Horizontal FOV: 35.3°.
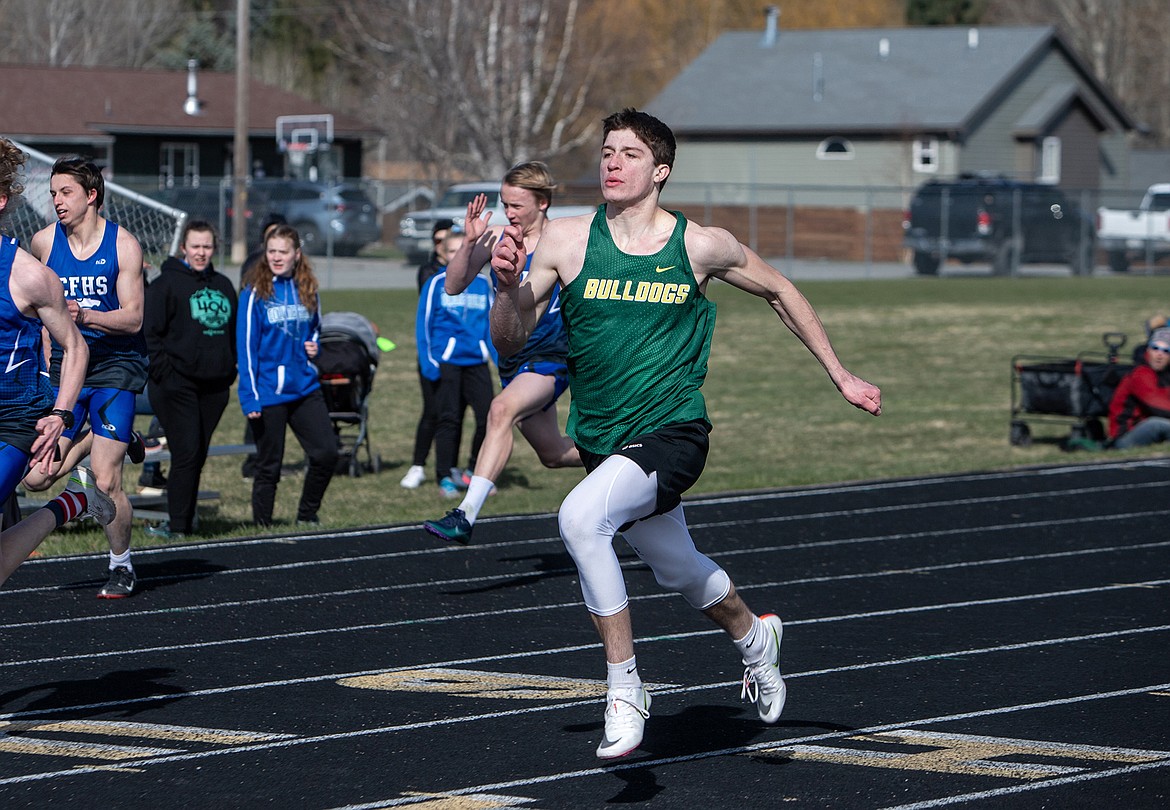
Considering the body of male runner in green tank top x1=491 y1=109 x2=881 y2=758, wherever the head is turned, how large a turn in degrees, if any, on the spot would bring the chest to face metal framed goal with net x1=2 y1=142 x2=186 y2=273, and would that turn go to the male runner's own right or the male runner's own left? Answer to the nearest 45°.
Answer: approximately 90° to the male runner's own right

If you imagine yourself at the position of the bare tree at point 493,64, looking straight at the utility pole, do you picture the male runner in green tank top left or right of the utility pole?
left

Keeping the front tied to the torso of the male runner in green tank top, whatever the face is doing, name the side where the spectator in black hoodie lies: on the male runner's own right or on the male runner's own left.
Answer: on the male runner's own right

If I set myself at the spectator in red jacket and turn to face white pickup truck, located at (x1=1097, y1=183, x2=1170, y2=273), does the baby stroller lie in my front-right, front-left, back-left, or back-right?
back-left

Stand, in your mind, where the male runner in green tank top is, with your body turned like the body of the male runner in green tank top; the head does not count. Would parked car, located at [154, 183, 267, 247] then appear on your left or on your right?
on your right

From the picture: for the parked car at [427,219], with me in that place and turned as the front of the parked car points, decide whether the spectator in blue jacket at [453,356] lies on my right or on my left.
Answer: on my left

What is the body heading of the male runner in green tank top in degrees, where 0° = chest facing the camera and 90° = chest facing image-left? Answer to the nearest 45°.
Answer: approximately 45°

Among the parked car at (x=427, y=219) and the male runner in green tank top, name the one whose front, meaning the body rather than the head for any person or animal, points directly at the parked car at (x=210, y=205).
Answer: the parked car at (x=427, y=219)

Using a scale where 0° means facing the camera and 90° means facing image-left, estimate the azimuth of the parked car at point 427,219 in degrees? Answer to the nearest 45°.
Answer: approximately 45°
